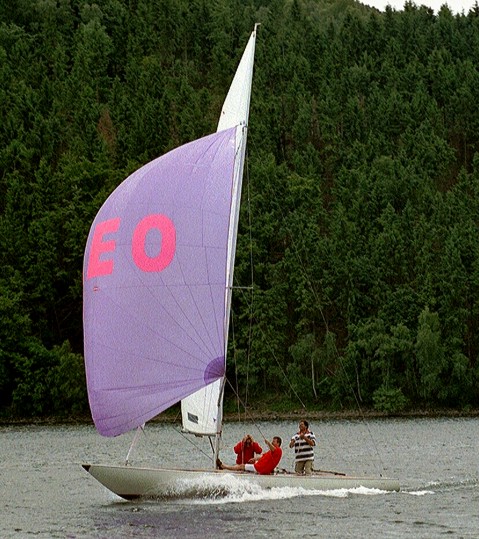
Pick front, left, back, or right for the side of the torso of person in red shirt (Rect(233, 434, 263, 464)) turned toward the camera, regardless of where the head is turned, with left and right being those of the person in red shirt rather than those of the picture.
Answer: front

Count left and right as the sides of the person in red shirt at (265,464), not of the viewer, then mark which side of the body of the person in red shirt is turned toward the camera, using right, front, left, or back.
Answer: left

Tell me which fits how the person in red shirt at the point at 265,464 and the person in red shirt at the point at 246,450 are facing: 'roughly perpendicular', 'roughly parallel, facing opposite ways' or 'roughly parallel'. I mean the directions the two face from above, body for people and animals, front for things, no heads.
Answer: roughly perpendicular

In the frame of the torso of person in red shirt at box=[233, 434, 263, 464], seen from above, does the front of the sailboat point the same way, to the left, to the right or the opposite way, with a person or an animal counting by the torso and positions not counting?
to the right

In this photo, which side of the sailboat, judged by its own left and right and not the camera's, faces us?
left

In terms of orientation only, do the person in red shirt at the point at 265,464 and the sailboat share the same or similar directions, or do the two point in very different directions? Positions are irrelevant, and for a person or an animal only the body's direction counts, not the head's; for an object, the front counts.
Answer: same or similar directions

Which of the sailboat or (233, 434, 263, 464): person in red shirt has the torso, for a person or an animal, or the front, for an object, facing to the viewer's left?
the sailboat

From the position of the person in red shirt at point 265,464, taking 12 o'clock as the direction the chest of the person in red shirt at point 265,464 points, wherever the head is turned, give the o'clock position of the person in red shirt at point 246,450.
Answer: the person in red shirt at point 246,450 is roughly at 2 o'clock from the person in red shirt at point 265,464.
